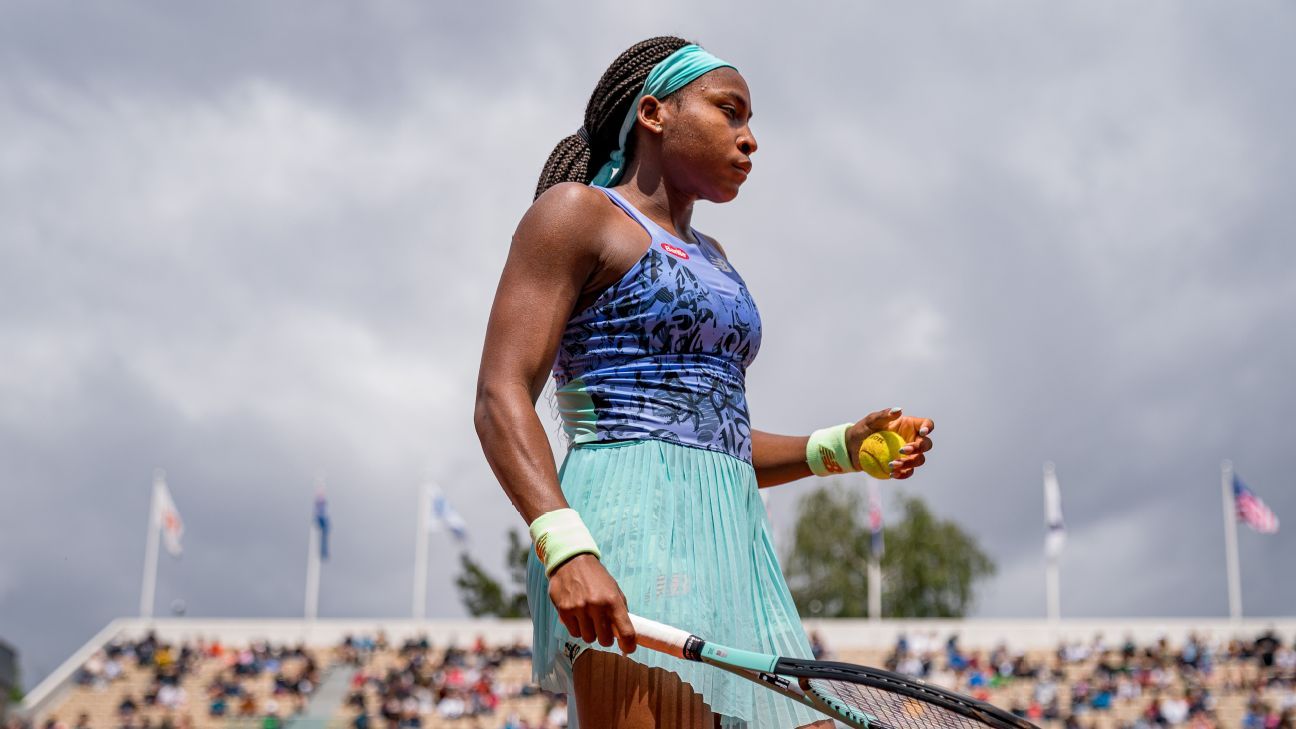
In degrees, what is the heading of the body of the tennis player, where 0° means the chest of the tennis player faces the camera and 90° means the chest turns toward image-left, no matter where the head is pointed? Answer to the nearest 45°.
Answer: approximately 315°

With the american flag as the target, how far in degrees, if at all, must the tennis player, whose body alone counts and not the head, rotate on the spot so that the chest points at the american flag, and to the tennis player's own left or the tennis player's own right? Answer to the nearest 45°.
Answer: approximately 90° to the tennis player's own left

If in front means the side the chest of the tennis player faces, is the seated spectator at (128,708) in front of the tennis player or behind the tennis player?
behind
